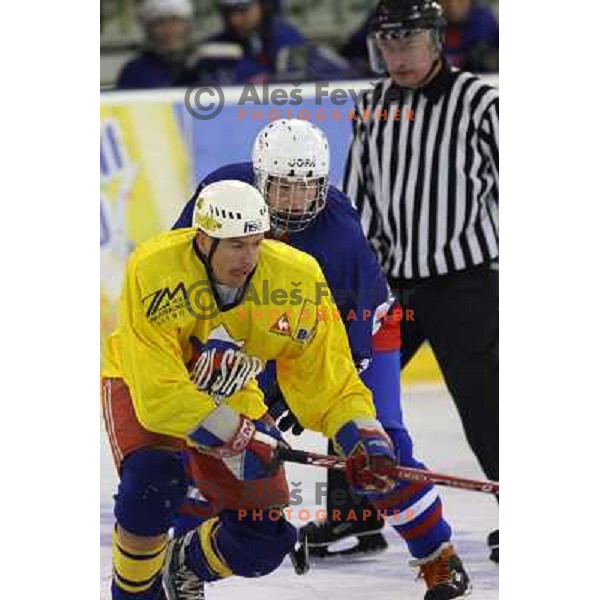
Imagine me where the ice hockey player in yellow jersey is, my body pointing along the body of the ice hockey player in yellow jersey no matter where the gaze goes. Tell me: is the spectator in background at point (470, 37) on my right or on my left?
on my left

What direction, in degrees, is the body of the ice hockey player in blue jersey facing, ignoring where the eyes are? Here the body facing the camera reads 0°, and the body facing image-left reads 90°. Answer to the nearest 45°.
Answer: approximately 0°

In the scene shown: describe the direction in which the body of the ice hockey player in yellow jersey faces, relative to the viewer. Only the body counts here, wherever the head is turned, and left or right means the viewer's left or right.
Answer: facing the viewer and to the right of the viewer

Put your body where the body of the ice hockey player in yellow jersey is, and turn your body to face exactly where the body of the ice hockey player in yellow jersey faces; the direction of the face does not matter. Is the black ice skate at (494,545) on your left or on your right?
on your left

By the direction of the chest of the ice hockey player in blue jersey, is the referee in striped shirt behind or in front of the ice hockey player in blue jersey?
behind

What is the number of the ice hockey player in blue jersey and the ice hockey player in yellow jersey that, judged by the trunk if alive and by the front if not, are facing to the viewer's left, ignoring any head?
0

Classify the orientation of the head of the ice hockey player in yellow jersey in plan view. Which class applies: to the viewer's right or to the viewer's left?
to the viewer's right

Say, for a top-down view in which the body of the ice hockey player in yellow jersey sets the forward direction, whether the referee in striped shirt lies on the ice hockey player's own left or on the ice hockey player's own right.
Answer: on the ice hockey player's own left
